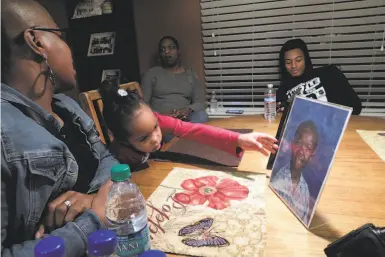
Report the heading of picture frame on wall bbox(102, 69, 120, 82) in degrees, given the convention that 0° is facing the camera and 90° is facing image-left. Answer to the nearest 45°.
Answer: approximately 0°

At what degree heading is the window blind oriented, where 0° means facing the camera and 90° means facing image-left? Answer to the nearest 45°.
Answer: approximately 0°

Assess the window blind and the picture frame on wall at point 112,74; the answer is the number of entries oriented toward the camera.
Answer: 2

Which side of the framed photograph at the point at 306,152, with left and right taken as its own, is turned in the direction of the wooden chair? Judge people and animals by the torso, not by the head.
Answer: right

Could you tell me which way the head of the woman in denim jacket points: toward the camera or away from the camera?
away from the camera
